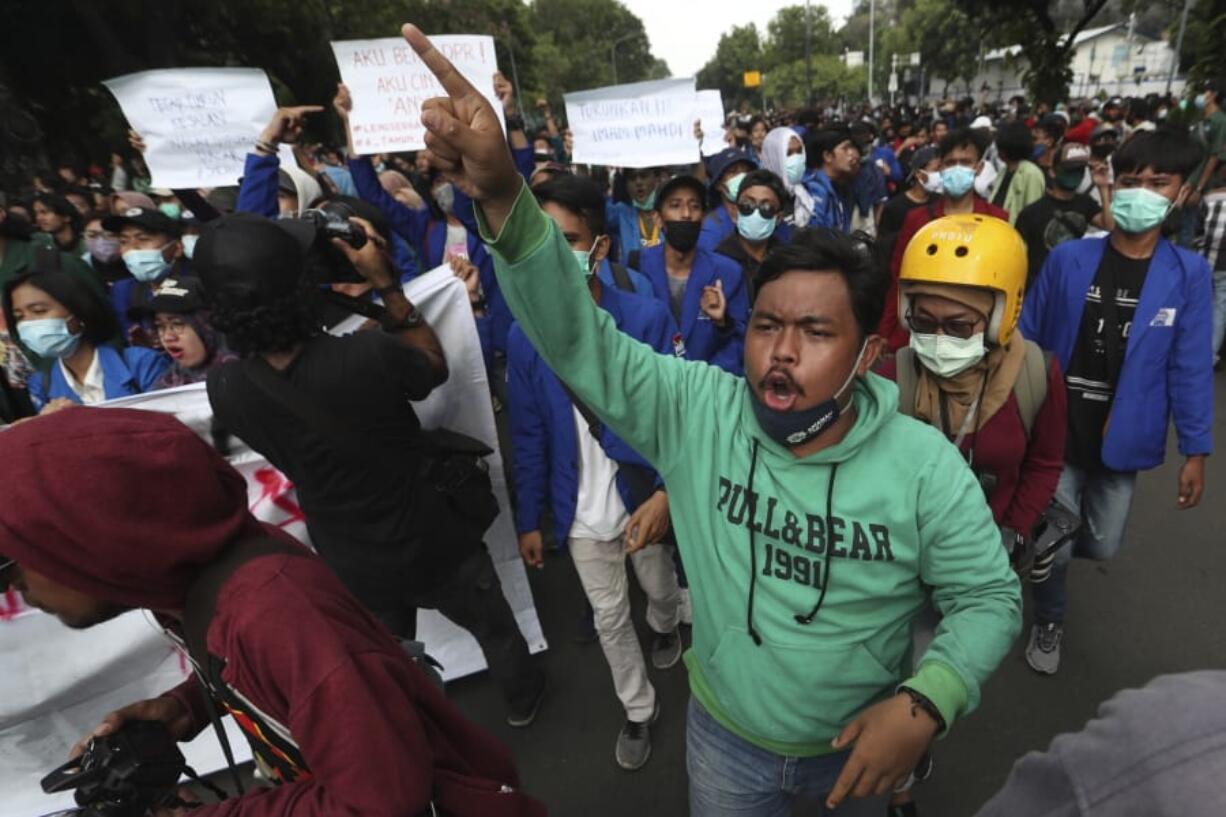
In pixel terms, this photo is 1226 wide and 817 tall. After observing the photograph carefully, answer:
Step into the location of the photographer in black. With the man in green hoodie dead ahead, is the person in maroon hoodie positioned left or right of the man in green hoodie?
right

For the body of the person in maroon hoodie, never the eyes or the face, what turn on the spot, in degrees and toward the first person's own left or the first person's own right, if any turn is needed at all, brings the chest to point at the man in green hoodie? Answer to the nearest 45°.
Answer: approximately 180°

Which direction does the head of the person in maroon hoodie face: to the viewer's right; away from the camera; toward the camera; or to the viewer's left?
to the viewer's left

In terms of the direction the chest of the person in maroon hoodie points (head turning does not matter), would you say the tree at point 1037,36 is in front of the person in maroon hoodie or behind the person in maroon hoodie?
behind

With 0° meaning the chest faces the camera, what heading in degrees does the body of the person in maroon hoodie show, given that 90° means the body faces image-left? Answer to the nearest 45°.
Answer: approximately 90°

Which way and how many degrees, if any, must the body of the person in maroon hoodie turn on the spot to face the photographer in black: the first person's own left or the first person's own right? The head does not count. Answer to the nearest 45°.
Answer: approximately 135° to the first person's own right
